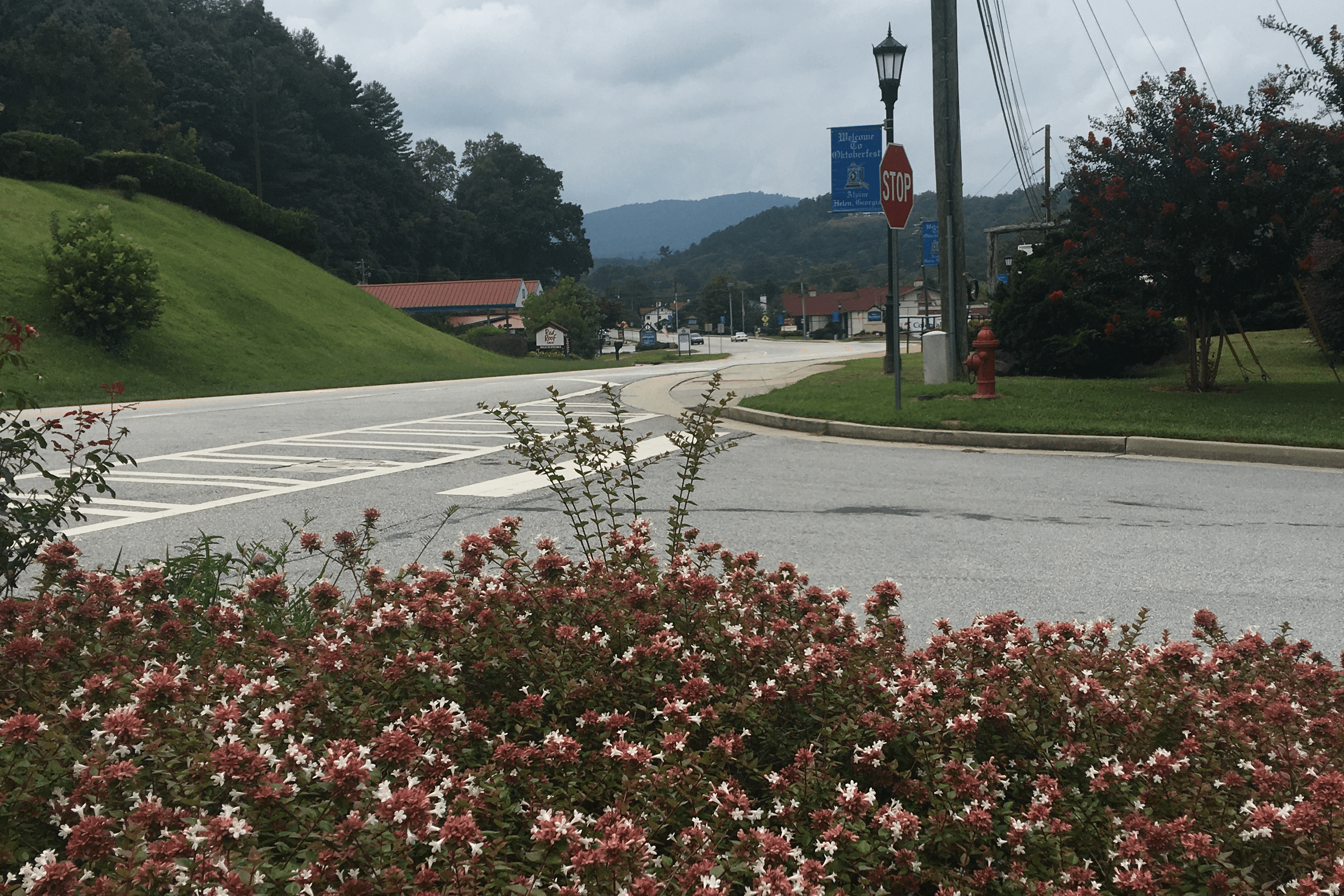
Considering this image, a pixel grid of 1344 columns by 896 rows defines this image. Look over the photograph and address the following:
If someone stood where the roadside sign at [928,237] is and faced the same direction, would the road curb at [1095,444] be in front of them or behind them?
in front

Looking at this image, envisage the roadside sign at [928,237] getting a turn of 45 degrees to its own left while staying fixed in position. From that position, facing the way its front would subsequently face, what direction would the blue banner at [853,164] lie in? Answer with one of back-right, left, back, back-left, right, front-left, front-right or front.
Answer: front-right

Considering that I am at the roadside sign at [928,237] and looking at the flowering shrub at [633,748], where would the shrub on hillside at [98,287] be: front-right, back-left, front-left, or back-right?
front-right

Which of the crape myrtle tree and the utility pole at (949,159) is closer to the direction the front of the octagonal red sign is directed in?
the crape myrtle tree

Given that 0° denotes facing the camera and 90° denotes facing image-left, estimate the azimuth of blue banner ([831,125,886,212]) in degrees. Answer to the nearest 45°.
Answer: approximately 0°

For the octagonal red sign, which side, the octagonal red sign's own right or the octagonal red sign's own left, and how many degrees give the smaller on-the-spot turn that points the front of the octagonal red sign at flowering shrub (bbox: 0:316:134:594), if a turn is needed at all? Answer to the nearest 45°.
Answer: approximately 45° to the octagonal red sign's own right

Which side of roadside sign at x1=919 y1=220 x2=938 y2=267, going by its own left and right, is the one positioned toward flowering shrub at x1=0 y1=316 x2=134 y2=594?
front

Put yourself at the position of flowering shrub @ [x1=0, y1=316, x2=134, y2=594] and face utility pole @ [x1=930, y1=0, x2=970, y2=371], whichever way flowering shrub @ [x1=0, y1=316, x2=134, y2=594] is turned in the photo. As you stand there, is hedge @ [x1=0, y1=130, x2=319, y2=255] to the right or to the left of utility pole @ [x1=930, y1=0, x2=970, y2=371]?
left

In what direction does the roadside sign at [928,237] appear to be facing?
toward the camera

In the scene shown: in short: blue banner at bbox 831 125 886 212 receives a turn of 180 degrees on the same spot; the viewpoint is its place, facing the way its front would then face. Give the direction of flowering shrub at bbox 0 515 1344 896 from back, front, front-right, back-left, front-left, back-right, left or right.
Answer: back
